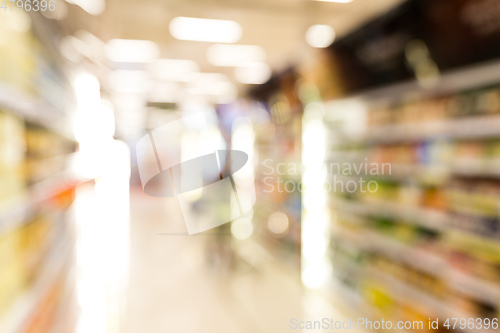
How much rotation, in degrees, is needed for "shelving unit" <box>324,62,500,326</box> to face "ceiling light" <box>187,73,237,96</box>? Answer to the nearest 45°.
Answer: approximately 90° to its right

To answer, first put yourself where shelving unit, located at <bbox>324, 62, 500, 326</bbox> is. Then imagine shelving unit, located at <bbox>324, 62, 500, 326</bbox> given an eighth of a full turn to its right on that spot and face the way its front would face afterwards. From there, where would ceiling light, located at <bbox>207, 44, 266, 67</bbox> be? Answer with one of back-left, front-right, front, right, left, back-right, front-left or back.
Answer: front-right

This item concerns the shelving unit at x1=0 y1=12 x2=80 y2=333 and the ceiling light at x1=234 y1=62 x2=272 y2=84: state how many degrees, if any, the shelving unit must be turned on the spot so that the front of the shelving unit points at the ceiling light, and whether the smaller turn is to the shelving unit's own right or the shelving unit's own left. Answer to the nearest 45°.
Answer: approximately 45° to the shelving unit's own left

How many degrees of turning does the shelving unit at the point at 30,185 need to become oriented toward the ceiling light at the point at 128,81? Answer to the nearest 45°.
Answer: approximately 90° to its left

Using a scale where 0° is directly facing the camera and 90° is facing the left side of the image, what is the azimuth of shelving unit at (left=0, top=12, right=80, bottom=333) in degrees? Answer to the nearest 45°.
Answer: approximately 270°

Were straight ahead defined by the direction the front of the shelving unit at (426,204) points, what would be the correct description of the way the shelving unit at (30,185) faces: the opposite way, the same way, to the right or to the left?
the opposite way

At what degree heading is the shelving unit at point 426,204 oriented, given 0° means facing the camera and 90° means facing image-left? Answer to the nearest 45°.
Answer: approximately 45°

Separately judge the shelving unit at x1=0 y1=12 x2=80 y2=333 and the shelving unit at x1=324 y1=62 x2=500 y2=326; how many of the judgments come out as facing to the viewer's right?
1

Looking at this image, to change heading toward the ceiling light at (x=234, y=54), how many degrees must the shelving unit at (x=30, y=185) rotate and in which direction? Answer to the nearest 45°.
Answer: approximately 45° to its left

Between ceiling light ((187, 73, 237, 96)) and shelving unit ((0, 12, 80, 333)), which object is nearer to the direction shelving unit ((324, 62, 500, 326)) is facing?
the shelving unit

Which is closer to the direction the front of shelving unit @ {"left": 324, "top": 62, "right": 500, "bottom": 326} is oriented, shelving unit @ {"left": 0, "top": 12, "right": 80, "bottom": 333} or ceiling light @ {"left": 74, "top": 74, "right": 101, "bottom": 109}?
the shelving unit

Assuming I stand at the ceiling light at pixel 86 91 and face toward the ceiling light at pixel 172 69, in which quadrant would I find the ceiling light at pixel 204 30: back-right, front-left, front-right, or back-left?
front-right

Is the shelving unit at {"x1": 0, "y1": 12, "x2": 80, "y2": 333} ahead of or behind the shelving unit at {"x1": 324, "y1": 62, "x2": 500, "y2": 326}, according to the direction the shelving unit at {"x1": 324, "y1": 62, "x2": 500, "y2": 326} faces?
ahead

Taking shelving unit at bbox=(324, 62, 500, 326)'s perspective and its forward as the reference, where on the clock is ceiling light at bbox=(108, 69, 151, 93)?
The ceiling light is roughly at 2 o'clock from the shelving unit.
